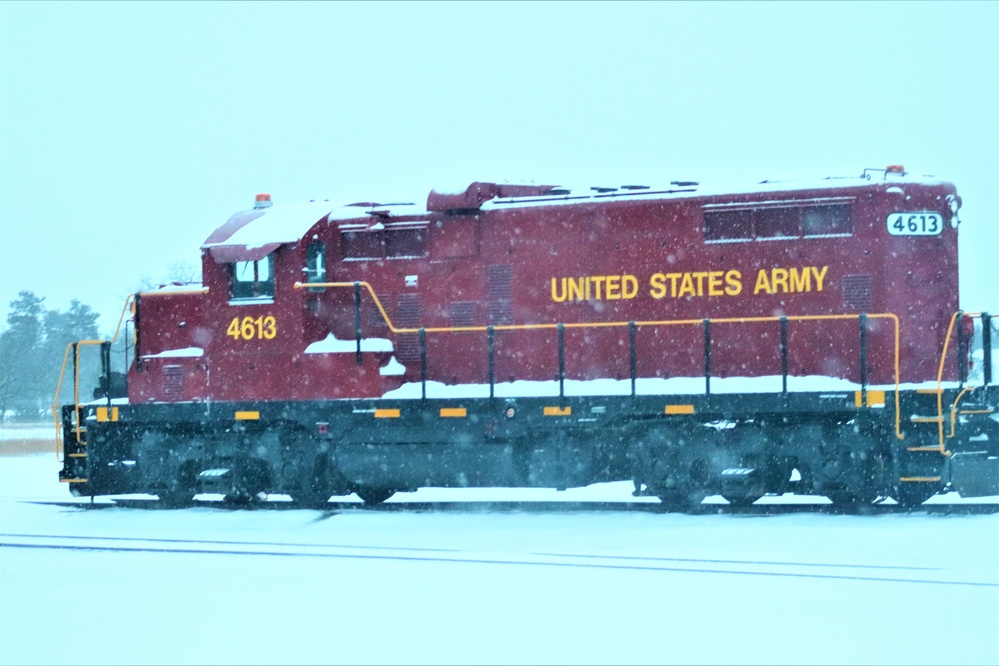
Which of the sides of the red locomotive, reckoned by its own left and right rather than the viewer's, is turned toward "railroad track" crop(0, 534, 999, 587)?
left

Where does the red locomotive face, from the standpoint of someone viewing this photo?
facing to the left of the viewer
